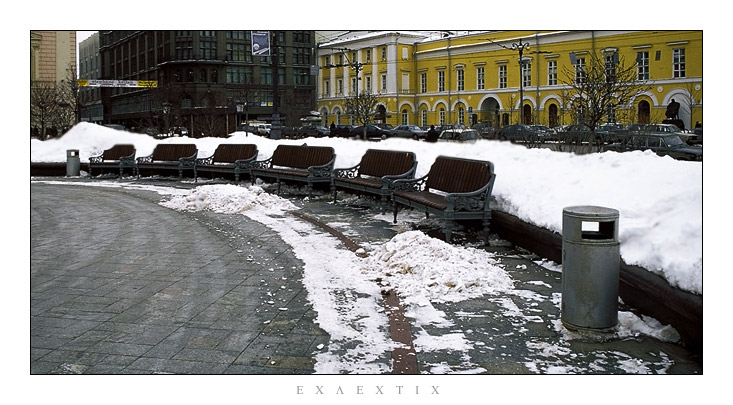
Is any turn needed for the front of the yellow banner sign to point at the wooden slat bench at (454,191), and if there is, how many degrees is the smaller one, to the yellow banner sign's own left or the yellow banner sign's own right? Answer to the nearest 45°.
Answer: approximately 45° to the yellow banner sign's own left

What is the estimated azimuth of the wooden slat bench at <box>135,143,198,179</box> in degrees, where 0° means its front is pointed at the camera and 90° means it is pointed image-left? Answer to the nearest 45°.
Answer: approximately 45°

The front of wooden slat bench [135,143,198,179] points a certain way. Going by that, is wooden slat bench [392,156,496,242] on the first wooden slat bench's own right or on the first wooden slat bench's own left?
on the first wooden slat bench's own left

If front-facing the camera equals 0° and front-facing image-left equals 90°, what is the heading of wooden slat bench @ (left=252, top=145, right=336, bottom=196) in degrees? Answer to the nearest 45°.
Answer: approximately 45°

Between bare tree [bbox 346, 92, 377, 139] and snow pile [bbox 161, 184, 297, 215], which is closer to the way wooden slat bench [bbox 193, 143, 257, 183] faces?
the snow pile

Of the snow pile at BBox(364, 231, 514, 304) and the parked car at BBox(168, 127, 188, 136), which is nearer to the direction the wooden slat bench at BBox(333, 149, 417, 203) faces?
the snow pile
